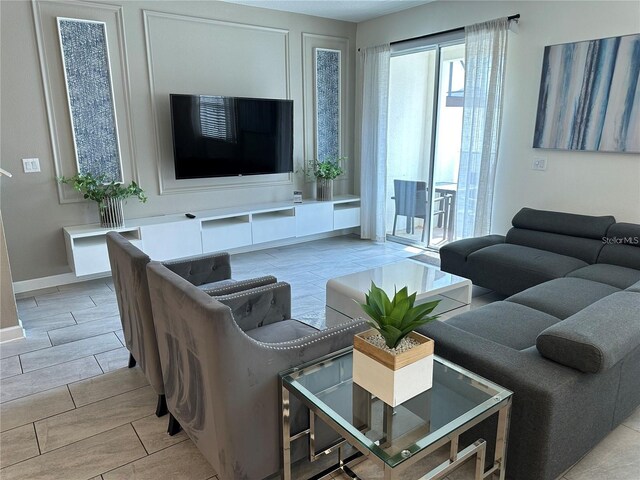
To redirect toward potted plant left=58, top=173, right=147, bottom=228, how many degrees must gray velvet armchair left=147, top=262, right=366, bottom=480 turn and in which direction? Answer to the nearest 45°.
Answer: approximately 90° to its left

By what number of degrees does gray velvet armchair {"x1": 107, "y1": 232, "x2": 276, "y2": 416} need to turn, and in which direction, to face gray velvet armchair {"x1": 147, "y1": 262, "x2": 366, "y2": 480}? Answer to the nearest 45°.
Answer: approximately 90° to its right

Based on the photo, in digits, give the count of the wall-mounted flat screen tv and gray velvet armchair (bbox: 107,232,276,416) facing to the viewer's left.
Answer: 0

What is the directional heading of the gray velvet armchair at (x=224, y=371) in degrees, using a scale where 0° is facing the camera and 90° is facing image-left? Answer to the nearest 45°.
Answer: approximately 225°

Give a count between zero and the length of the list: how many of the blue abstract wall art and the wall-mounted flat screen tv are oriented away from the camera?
0

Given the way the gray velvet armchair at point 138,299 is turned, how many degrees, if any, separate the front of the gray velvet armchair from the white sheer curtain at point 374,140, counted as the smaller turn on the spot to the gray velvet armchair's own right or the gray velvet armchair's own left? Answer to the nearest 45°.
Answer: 0° — it already faces it

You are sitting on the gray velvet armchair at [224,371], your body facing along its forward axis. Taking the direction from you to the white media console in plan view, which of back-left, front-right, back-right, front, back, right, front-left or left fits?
front-left

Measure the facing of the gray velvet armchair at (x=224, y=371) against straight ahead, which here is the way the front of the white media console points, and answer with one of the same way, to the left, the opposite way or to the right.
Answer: to the left

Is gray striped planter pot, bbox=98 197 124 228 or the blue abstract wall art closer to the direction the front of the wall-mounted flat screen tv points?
the blue abstract wall art

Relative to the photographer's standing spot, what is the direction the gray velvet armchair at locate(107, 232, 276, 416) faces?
facing away from the viewer and to the right of the viewer

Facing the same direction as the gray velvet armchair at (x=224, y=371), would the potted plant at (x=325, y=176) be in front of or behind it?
in front

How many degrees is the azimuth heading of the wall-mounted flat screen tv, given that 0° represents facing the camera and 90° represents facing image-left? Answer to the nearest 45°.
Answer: approximately 315°

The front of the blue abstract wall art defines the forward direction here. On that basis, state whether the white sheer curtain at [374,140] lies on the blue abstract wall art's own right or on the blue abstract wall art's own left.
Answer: on the blue abstract wall art's own right

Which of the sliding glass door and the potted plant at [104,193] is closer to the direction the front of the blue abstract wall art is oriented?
the potted plant

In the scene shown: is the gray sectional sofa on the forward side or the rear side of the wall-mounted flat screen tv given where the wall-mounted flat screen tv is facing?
on the forward side

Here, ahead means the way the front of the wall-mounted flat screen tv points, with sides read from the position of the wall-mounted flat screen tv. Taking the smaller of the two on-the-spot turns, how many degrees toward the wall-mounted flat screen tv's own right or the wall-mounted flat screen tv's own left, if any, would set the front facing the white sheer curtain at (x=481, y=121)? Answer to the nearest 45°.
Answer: approximately 45° to the wall-mounted flat screen tv's own left

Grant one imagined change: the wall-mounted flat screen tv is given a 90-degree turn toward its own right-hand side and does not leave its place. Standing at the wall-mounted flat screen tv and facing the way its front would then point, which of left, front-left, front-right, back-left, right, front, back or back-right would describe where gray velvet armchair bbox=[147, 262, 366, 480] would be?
front-left
